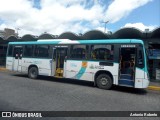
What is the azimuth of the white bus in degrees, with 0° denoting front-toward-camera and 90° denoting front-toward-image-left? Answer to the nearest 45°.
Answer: approximately 315°
